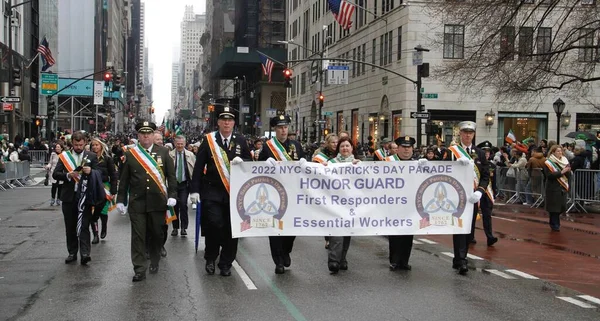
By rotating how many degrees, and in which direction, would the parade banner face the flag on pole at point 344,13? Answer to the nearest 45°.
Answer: approximately 180°

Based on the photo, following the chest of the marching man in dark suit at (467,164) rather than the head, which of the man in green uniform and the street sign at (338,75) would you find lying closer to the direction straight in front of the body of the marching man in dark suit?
the man in green uniform

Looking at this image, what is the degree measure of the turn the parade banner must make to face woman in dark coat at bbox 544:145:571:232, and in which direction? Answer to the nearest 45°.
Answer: approximately 135° to its left

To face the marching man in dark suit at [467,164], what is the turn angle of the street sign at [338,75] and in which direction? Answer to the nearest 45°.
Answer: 0° — it already faces them

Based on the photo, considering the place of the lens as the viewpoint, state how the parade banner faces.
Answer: facing the viewer

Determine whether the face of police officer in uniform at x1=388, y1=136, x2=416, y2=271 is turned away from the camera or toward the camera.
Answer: toward the camera

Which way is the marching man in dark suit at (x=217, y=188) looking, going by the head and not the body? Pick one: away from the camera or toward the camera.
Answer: toward the camera

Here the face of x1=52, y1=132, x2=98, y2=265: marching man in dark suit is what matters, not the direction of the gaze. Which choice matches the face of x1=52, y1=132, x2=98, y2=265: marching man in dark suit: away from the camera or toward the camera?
toward the camera

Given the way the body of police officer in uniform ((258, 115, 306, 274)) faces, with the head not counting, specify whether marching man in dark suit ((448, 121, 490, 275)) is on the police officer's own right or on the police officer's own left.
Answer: on the police officer's own left

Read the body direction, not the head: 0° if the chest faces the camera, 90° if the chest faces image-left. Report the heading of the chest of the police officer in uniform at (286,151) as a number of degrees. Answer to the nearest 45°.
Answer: approximately 0°

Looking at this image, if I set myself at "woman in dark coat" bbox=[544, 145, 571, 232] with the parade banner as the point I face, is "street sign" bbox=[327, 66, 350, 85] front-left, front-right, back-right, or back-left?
back-right

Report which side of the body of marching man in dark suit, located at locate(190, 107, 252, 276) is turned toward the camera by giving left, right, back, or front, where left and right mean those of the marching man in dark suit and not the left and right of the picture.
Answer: front

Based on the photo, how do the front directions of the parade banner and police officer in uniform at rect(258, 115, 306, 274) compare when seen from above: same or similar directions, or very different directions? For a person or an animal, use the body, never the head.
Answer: same or similar directions

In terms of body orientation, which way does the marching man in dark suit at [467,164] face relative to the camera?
toward the camera

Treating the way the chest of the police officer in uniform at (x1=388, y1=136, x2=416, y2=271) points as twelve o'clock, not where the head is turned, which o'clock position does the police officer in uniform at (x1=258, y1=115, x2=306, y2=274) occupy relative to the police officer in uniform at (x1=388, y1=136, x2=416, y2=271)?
the police officer in uniform at (x1=258, y1=115, x2=306, y2=274) is roughly at 3 o'clock from the police officer in uniform at (x1=388, y1=136, x2=416, y2=271).

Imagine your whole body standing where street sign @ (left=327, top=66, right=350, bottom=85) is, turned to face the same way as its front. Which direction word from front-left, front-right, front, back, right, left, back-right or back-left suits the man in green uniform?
front

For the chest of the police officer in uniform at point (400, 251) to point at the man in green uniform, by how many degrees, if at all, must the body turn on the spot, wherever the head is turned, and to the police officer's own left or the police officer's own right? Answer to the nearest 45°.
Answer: approximately 90° to the police officer's own right
